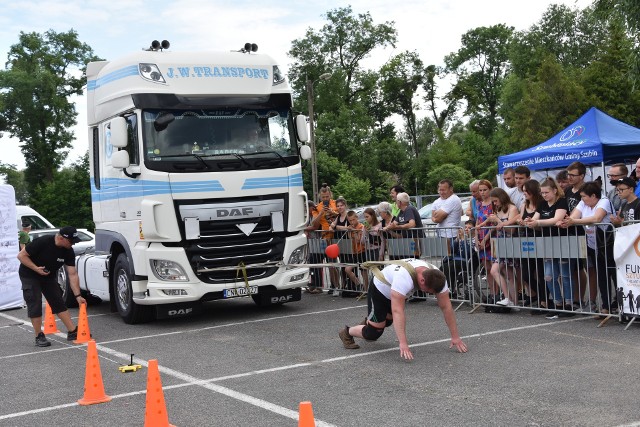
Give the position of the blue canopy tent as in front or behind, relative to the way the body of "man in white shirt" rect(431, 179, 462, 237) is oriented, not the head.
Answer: behind

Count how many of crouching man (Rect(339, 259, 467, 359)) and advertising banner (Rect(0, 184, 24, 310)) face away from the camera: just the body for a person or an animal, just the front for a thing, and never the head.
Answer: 0

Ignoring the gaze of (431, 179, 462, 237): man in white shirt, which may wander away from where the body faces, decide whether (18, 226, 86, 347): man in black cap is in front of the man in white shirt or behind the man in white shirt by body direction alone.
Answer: in front

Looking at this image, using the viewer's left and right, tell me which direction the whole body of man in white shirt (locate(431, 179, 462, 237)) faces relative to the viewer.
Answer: facing the viewer and to the left of the viewer

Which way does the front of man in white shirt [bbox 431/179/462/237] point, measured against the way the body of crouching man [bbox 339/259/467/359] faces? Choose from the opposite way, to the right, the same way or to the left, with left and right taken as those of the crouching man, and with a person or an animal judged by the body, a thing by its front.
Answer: to the right

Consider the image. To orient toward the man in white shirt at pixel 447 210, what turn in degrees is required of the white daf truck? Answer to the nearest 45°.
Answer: approximately 45° to its left

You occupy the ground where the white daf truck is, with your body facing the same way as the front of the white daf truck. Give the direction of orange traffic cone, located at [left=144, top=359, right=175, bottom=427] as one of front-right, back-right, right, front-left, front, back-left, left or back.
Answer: front-right

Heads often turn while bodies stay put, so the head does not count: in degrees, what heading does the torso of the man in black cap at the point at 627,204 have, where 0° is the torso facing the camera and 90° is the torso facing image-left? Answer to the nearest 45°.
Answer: approximately 45°

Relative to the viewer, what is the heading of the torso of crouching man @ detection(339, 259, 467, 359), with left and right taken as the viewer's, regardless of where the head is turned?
facing the viewer and to the right of the viewer

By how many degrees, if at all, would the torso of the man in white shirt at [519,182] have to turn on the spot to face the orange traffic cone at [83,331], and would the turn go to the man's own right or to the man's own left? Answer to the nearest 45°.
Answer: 0° — they already face it

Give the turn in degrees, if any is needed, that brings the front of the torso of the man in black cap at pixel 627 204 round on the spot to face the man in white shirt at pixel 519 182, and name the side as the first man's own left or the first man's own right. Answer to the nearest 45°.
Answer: approximately 90° to the first man's own right

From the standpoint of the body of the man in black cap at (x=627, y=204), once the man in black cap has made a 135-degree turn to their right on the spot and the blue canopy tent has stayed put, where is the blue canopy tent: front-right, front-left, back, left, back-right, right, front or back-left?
front

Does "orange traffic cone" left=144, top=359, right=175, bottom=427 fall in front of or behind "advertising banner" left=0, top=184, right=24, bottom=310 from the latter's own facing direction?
in front

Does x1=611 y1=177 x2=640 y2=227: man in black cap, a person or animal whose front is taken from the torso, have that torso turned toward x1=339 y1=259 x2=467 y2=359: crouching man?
yes
